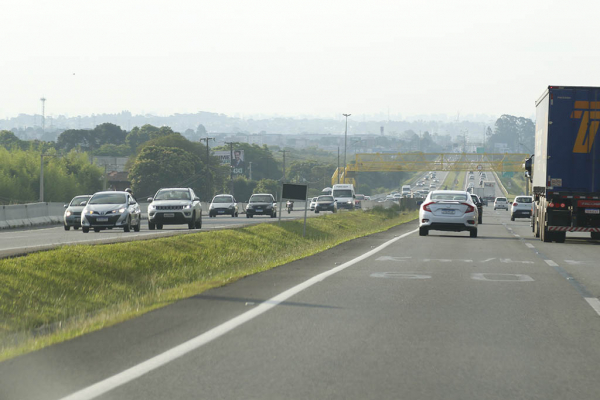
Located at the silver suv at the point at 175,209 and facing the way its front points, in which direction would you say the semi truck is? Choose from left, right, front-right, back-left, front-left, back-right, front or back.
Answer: front-left

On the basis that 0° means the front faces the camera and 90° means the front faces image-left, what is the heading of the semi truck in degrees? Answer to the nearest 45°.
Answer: approximately 180°

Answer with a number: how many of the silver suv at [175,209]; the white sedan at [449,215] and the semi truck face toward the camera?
1

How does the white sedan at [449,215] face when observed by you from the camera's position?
facing away from the viewer

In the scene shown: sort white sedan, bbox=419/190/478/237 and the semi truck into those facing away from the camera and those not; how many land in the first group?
2

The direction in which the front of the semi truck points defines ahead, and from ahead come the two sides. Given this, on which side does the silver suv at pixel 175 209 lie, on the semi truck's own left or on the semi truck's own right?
on the semi truck's own left

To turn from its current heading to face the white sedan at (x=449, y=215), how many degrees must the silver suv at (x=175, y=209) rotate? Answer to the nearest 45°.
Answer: approximately 45° to its left
